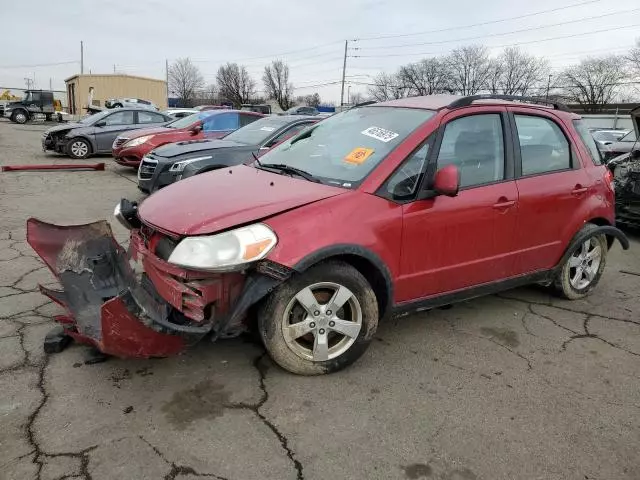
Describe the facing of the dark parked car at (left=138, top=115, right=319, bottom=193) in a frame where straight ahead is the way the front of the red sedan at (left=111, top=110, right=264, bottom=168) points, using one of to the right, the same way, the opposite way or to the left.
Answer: the same way

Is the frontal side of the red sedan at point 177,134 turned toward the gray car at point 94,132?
no

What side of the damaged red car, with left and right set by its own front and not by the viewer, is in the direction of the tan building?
right

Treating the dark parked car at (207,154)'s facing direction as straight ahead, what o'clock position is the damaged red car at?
The damaged red car is roughly at 10 o'clock from the dark parked car.

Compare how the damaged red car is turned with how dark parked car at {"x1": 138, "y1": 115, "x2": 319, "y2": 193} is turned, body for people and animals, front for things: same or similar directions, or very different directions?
same or similar directions

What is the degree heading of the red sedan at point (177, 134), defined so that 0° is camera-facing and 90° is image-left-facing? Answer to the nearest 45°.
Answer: approximately 45°

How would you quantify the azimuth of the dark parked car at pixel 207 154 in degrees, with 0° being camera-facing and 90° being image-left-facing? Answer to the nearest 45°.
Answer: approximately 45°

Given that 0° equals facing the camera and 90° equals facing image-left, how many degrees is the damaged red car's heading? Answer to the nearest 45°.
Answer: approximately 45°

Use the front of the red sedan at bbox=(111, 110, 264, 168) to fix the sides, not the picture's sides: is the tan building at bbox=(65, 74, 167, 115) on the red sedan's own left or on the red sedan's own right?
on the red sedan's own right

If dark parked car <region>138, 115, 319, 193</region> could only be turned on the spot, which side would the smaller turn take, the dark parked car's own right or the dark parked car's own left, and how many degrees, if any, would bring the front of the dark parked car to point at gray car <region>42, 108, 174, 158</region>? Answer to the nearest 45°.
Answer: approximately 90° to the dark parked car's own right
